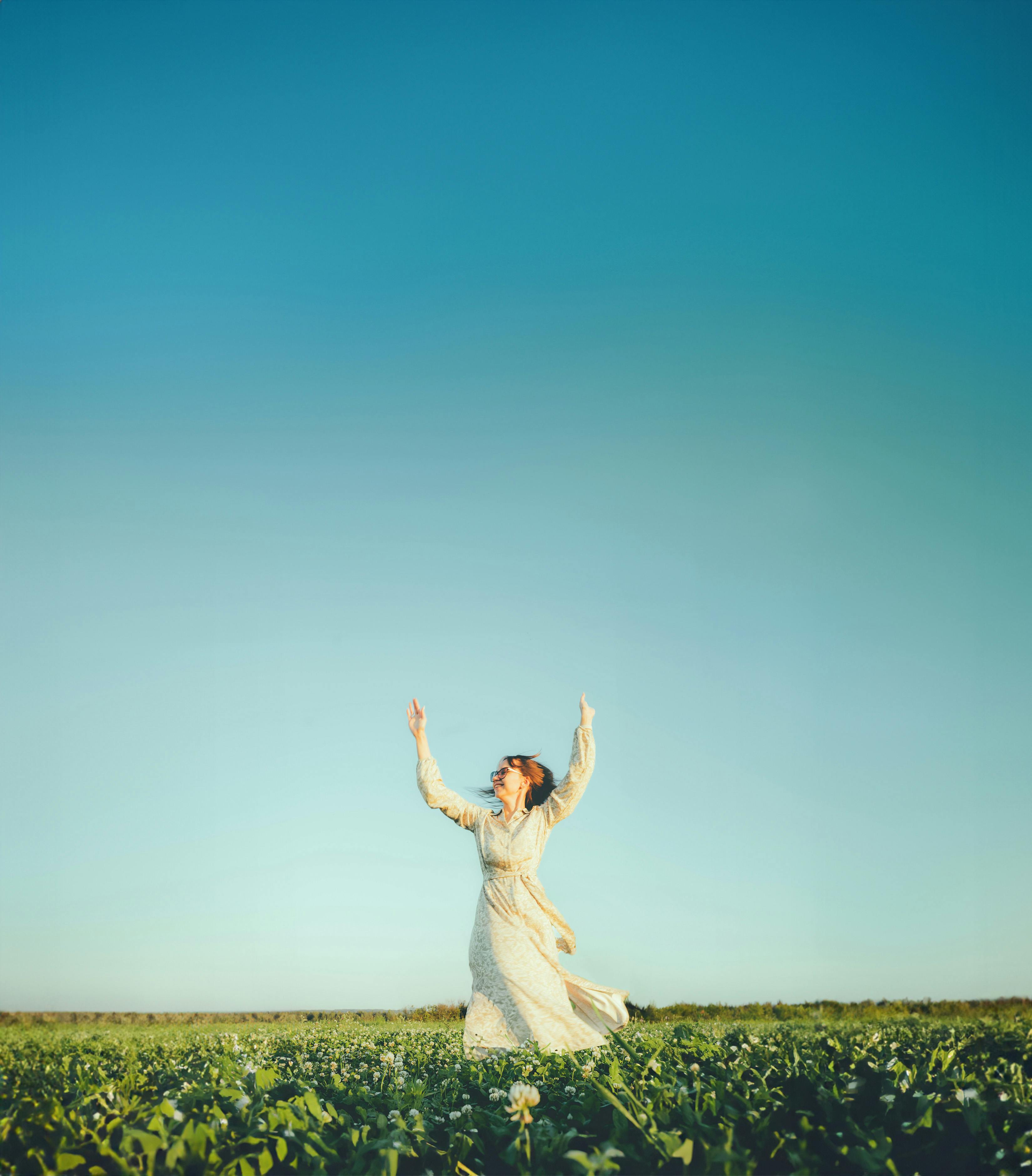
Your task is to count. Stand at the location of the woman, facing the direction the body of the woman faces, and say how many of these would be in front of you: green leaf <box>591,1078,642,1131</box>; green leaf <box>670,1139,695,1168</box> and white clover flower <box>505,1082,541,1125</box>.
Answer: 3

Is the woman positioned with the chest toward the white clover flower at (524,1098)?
yes

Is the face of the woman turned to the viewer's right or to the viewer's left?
to the viewer's left

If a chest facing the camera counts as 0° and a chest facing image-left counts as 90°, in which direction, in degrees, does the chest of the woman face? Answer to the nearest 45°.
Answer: approximately 0°

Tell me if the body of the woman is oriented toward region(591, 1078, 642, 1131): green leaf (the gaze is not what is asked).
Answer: yes

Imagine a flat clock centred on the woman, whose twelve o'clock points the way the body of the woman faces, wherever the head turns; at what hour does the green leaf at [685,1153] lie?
The green leaf is roughly at 12 o'clock from the woman.
